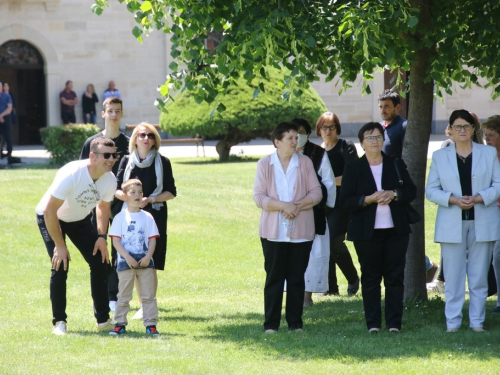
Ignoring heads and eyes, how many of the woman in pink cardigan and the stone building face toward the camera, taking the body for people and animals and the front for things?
2

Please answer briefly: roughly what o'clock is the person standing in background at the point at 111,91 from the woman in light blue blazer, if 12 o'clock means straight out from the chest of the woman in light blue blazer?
The person standing in background is roughly at 5 o'clock from the woman in light blue blazer.

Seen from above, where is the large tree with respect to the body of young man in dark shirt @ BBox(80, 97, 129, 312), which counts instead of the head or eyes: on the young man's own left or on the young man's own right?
on the young man's own left

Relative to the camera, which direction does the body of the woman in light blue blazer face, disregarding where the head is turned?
toward the camera

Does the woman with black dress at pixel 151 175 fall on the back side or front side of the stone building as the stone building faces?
on the front side

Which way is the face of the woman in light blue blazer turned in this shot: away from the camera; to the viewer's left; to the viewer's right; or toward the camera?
toward the camera

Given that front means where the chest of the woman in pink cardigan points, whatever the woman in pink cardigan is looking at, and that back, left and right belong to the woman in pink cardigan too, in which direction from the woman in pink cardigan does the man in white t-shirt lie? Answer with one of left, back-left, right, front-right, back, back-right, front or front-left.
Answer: right

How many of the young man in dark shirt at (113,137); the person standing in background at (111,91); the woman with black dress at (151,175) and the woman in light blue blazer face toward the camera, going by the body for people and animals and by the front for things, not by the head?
4

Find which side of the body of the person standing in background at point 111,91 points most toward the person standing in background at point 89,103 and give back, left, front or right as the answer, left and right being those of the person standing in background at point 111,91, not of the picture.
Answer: right

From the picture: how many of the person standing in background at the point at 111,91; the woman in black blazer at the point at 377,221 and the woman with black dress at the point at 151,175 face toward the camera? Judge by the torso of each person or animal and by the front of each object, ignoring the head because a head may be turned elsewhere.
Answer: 3

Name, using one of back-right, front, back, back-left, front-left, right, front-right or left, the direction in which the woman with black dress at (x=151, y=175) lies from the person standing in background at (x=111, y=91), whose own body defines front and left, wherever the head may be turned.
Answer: front

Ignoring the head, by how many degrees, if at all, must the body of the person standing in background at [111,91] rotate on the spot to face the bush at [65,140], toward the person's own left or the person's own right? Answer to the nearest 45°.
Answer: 0° — they already face it

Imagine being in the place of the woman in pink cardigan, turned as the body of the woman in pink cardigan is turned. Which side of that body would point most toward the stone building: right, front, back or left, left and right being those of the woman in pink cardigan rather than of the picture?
back

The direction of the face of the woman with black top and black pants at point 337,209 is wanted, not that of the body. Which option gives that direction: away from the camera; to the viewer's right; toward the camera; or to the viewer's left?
toward the camera

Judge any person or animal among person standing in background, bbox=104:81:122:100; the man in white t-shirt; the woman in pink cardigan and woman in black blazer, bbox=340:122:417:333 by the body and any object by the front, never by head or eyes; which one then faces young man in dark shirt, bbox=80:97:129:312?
the person standing in background

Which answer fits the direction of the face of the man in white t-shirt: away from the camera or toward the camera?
toward the camera
